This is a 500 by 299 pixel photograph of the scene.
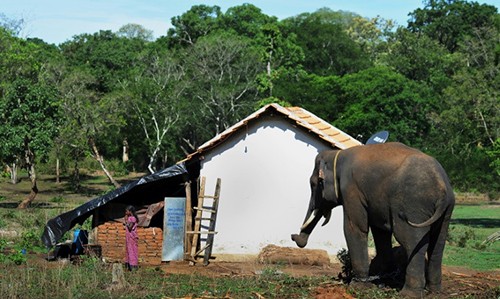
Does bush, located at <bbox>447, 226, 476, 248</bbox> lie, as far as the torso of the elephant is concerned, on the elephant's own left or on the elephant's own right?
on the elephant's own right

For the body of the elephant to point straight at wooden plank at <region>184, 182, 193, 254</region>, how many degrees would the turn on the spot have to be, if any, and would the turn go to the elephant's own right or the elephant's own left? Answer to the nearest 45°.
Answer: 0° — it already faces it

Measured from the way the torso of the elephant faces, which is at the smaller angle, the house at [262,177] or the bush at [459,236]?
the house

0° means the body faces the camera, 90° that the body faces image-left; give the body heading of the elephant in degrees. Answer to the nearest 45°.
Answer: approximately 135°

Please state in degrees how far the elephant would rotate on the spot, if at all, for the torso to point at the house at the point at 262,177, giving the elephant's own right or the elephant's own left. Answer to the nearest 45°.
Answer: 0° — it already faces it
